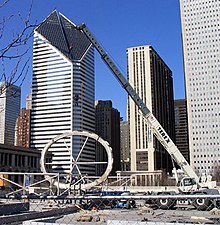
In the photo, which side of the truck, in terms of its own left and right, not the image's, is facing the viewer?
left

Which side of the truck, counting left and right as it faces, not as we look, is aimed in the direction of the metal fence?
left
